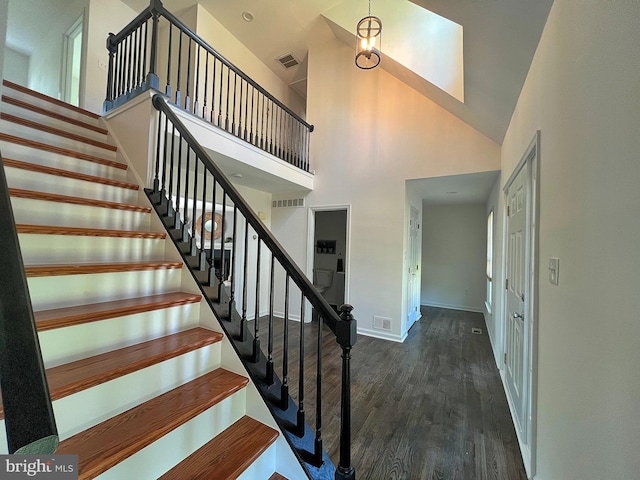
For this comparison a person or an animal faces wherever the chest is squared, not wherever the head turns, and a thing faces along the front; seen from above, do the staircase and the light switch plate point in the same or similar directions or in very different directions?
very different directions

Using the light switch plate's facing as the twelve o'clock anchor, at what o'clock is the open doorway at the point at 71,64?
The open doorway is roughly at 1 o'clock from the light switch plate.

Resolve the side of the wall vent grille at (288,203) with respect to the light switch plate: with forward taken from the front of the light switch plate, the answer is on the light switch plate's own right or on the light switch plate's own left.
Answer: on the light switch plate's own right

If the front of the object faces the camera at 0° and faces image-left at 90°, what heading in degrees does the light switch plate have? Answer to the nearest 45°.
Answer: approximately 45°

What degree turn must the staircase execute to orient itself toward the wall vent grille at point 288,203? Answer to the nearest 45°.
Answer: approximately 90° to its left

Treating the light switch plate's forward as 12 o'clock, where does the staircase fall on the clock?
The staircase is roughly at 12 o'clock from the light switch plate.

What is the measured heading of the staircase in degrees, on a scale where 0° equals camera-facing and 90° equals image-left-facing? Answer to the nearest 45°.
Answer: approximately 315°
